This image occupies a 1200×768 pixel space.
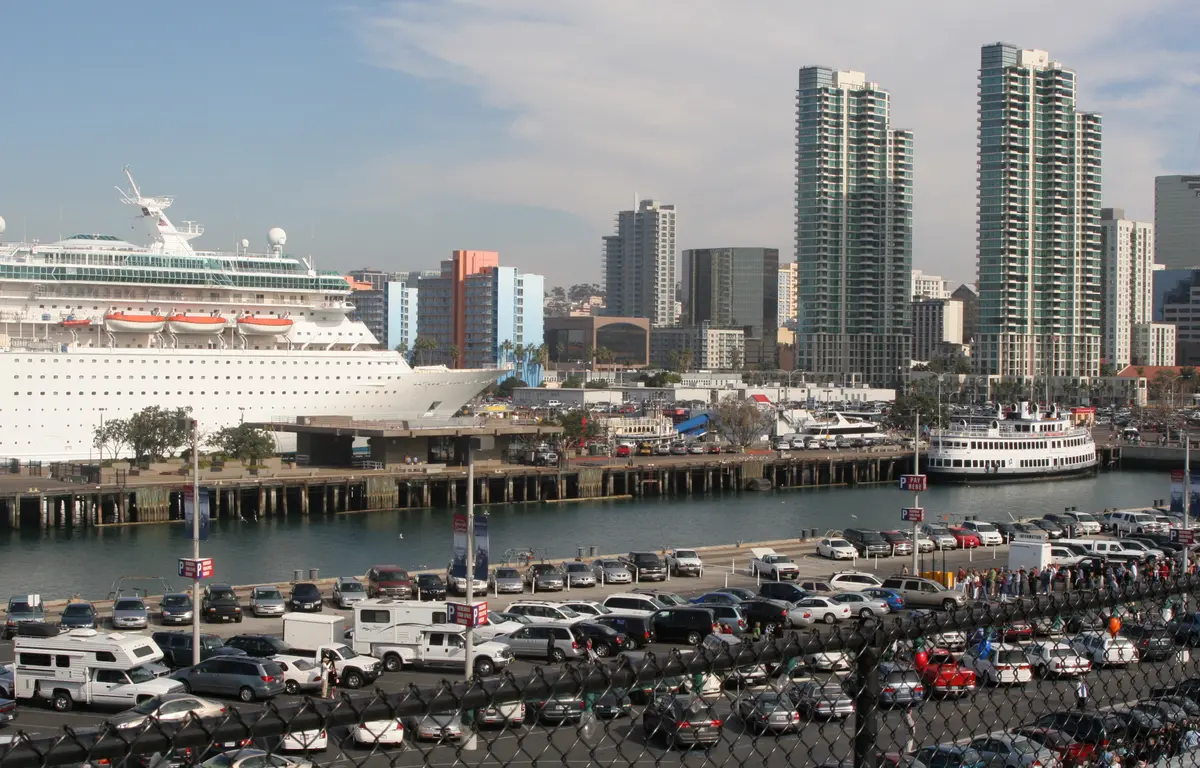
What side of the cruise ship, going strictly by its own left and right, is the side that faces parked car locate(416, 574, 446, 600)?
right

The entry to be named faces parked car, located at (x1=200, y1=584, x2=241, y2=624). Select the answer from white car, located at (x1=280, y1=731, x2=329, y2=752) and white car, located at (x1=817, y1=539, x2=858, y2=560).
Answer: white car, located at (x1=280, y1=731, x2=329, y2=752)

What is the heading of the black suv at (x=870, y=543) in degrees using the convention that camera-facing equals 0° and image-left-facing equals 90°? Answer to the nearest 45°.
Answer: approximately 315°

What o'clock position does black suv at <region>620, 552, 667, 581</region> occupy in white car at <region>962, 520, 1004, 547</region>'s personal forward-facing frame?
The black suv is roughly at 3 o'clock from the white car.

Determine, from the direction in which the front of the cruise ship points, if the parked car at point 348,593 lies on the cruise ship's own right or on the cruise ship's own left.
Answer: on the cruise ship's own right

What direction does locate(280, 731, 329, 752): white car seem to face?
away from the camera
